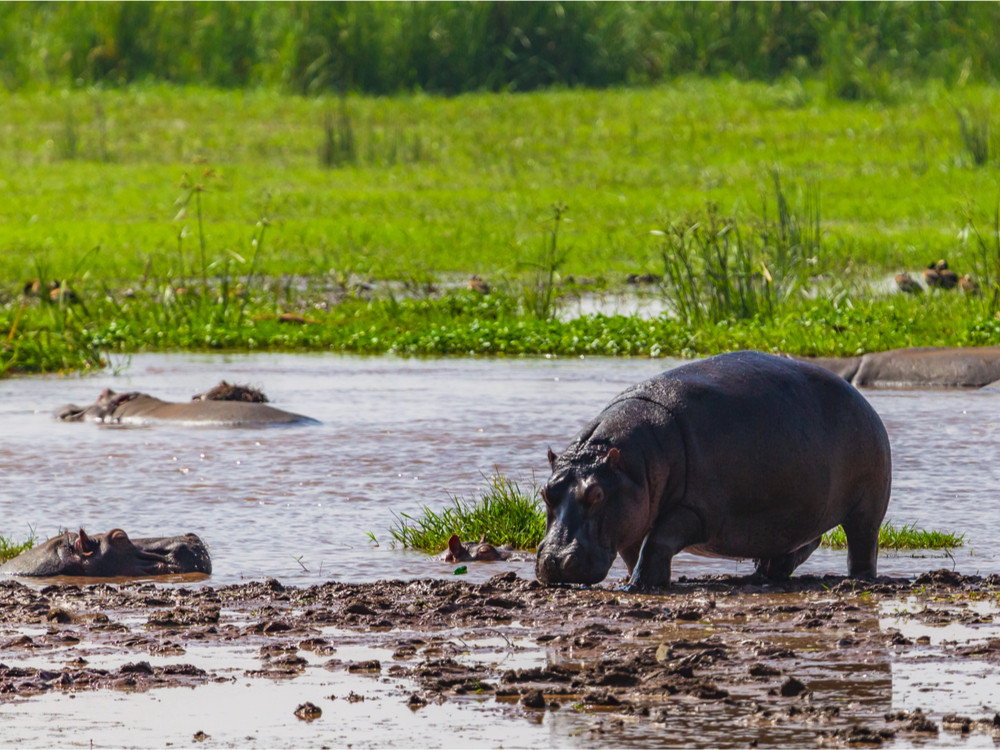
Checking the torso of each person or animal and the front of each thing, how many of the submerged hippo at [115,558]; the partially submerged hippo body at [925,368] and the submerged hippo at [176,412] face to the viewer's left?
2

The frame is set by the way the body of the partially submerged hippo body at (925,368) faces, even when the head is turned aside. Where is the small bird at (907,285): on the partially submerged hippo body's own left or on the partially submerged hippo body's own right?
on the partially submerged hippo body's own right

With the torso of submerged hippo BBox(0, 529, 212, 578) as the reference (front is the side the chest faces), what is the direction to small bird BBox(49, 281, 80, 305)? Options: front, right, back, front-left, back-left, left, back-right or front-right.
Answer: left

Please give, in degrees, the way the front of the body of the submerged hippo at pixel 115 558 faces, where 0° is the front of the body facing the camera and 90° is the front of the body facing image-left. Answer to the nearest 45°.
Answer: approximately 270°

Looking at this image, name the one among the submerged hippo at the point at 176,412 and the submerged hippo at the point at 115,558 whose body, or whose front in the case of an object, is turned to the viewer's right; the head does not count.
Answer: the submerged hippo at the point at 115,558

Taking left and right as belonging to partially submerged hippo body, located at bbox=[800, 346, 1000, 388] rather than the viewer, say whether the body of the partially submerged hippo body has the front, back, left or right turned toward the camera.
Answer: left

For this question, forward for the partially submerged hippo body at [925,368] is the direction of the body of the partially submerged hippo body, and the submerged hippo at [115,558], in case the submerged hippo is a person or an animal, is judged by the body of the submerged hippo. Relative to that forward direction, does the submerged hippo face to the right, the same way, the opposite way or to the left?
the opposite way

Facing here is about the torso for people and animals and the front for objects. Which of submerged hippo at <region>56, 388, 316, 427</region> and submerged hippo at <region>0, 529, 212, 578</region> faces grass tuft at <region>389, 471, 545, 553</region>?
submerged hippo at <region>0, 529, 212, 578</region>

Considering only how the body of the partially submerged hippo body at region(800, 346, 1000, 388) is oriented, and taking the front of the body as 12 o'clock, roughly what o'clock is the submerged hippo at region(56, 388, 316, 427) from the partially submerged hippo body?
The submerged hippo is roughly at 11 o'clock from the partially submerged hippo body.

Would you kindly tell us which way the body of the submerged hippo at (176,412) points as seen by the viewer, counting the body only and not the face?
to the viewer's left

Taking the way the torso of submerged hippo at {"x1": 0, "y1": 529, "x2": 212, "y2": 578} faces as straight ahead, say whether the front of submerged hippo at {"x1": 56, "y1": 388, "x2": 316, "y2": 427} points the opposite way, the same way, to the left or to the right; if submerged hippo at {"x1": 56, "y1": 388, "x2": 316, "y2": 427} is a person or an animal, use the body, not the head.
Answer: the opposite way
